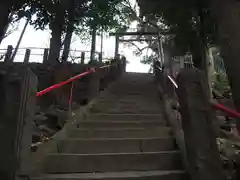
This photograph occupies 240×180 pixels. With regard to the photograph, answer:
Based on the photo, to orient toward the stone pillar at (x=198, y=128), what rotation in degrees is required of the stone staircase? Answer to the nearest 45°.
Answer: approximately 45° to its left

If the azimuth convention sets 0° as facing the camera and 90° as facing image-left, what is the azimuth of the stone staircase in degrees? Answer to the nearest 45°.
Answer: approximately 0°

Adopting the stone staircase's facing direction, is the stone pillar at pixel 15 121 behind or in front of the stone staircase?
in front
